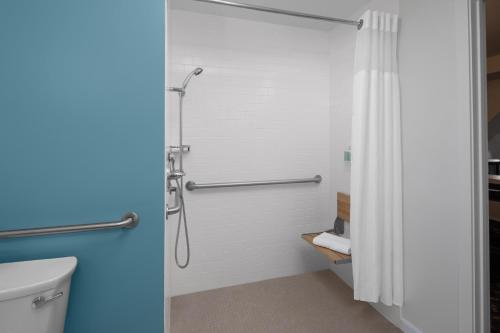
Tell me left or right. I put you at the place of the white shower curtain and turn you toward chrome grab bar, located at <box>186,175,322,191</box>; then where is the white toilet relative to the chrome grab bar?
left

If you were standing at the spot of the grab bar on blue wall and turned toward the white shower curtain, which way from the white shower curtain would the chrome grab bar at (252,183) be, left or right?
left

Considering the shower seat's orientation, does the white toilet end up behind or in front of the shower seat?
in front

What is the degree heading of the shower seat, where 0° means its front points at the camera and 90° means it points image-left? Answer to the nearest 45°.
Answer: approximately 45°

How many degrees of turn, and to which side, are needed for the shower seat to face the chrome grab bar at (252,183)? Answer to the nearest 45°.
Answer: approximately 45° to its right

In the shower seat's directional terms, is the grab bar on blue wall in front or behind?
in front
